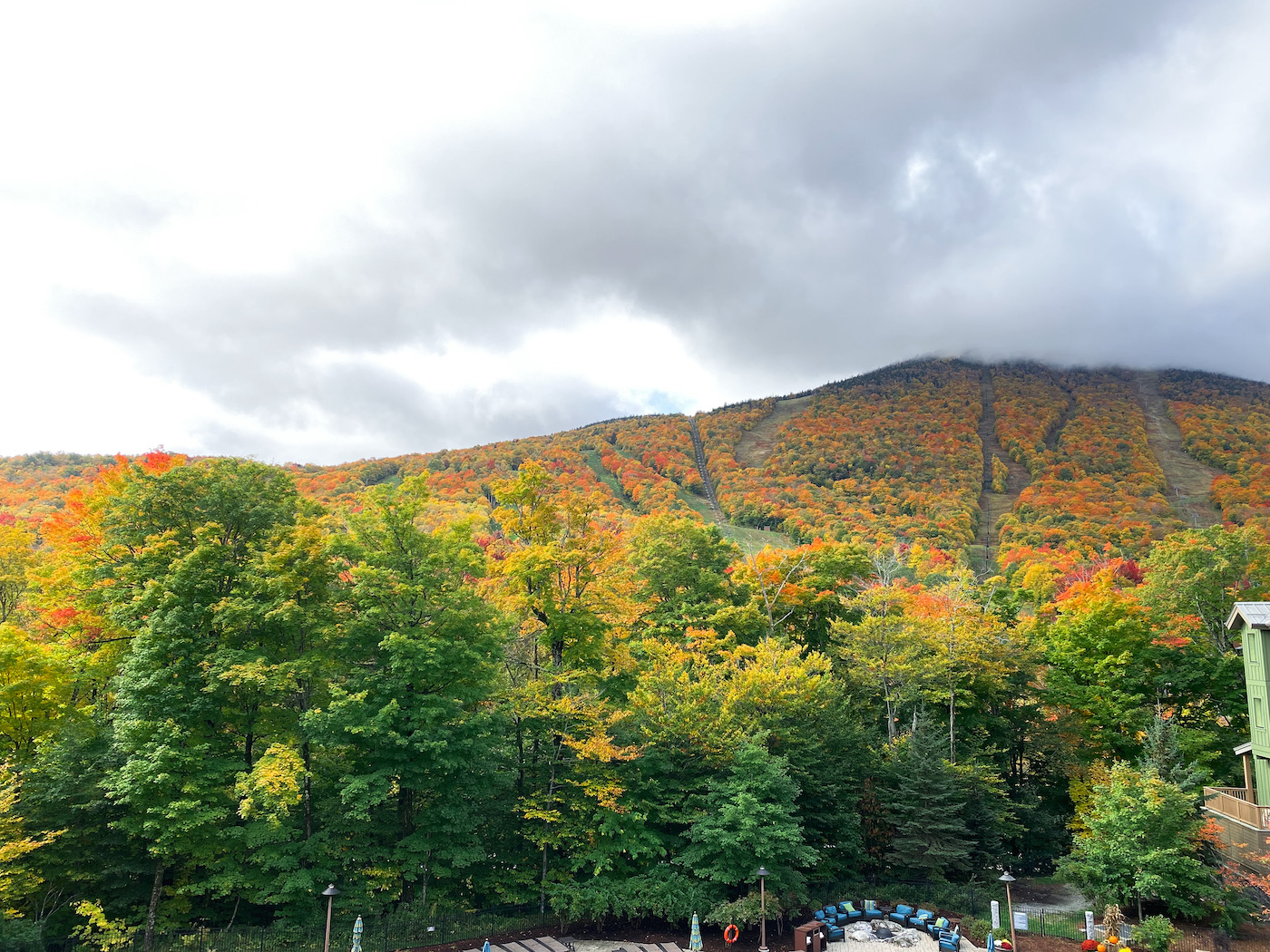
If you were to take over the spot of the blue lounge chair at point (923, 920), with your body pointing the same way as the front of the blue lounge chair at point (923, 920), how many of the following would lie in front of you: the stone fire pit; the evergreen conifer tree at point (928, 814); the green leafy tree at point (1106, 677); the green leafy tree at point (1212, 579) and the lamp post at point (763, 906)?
2

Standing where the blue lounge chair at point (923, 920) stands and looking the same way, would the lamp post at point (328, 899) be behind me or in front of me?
in front

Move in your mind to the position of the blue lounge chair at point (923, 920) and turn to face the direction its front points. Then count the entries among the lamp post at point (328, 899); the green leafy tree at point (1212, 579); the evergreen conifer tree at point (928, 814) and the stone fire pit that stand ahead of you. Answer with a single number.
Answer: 2

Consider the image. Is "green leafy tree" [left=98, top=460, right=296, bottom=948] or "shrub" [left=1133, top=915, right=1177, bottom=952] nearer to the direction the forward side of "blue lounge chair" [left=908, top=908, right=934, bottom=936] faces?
the green leafy tree

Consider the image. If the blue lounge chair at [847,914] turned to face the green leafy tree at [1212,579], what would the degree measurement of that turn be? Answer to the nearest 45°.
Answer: approximately 90° to its left

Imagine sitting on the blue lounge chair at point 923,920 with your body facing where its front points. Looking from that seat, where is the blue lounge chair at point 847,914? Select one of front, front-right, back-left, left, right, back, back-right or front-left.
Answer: front-right

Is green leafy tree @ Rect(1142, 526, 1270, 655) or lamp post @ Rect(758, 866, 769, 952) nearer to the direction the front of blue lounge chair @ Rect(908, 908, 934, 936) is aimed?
the lamp post

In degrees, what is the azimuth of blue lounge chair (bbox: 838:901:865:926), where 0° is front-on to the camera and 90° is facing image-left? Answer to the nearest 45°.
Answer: approximately 315°

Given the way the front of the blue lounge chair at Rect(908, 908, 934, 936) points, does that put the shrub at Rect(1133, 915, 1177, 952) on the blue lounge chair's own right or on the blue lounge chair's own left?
on the blue lounge chair's own left

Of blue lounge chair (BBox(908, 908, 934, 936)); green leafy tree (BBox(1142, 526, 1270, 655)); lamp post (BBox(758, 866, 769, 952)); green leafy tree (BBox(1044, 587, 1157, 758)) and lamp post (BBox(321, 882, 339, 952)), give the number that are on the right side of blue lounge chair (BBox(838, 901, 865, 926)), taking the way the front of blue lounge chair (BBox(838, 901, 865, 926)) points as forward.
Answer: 2

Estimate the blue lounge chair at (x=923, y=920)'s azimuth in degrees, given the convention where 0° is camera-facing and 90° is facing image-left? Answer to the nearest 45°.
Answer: approximately 45°

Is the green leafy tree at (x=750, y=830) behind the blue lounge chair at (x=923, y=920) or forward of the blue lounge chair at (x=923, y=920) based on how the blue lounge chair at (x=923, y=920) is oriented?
forward

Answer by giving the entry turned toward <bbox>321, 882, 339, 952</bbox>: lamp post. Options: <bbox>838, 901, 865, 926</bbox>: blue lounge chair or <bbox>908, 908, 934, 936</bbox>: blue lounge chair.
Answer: <bbox>908, 908, 934, 936</bbox>: blue lounge chair

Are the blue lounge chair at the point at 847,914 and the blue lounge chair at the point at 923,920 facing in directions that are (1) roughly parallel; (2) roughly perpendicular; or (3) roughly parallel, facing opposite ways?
roughly perpendicular

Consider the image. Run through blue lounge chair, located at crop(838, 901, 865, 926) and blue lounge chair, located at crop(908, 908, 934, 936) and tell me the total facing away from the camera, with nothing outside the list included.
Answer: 0

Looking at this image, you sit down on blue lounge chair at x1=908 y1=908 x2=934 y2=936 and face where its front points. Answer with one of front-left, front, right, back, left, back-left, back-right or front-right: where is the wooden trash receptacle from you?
front
